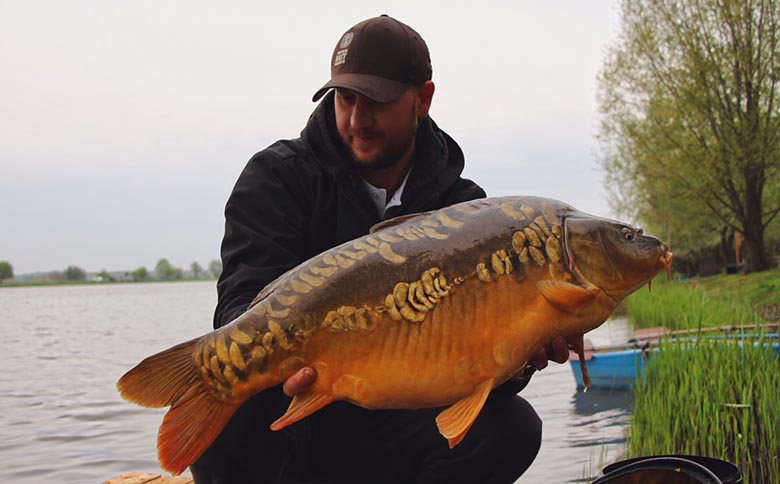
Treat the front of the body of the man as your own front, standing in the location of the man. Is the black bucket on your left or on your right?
on your left

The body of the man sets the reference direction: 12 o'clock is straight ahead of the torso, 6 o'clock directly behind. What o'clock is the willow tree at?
The willow tree is roughly at 7 o'clock from the man.

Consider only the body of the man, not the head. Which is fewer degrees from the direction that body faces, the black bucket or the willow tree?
the black bucket

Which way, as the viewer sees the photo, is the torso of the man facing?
toward the camera

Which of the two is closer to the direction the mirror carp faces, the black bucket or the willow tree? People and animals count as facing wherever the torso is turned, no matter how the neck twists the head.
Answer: the black bucket

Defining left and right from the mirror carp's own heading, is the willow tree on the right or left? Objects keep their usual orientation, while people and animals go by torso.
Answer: on its left

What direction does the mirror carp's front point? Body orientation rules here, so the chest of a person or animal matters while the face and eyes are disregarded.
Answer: to the viewer's right
